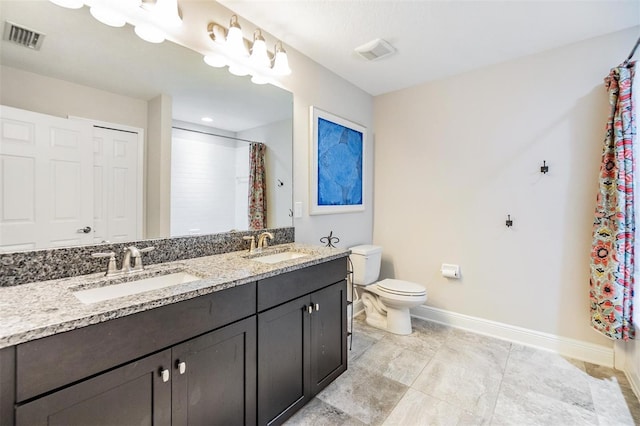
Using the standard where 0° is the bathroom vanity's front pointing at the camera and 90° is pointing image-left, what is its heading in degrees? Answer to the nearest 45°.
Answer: approximately 315°

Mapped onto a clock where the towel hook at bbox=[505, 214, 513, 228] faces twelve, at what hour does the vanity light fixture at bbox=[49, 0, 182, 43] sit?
The vanity light fixture is roughly at 1 o'clock from the towel hook.

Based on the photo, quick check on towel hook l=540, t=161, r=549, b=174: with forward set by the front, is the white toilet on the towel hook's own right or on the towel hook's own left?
on the towel hook's own right

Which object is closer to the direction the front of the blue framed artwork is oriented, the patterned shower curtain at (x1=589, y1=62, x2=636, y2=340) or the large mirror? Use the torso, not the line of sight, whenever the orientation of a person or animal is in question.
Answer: the patterned shower curtain

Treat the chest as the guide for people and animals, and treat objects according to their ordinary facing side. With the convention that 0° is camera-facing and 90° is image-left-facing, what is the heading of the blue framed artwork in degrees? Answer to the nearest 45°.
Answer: approximately 315°

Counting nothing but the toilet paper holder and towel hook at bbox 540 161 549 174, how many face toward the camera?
2

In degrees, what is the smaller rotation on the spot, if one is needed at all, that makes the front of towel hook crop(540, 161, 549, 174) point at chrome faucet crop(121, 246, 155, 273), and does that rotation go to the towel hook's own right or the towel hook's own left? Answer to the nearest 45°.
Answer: approximately 45° to the towel hook's own right

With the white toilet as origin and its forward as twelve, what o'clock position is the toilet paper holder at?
The toilet paper holder is roughly at 10 o'clock from the white toilet.

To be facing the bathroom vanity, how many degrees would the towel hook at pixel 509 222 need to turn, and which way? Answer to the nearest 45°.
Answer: approximately 45° to its right

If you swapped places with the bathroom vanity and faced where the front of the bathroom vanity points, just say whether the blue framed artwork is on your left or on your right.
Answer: on your left

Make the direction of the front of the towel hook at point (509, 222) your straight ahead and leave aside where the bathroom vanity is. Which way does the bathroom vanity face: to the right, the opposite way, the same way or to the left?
to the left
